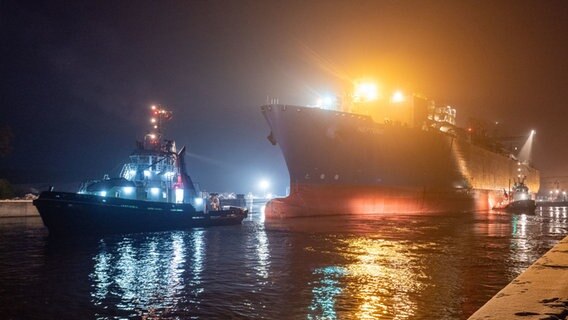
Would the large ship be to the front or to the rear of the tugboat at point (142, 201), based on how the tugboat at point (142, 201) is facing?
to the rear

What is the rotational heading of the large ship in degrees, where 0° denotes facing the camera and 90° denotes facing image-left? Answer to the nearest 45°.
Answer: approximately 45°

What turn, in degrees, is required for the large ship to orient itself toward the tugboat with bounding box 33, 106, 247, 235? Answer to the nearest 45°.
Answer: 0° — it already faces it

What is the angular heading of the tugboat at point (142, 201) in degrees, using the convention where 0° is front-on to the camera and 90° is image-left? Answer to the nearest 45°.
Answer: approximately 45°
